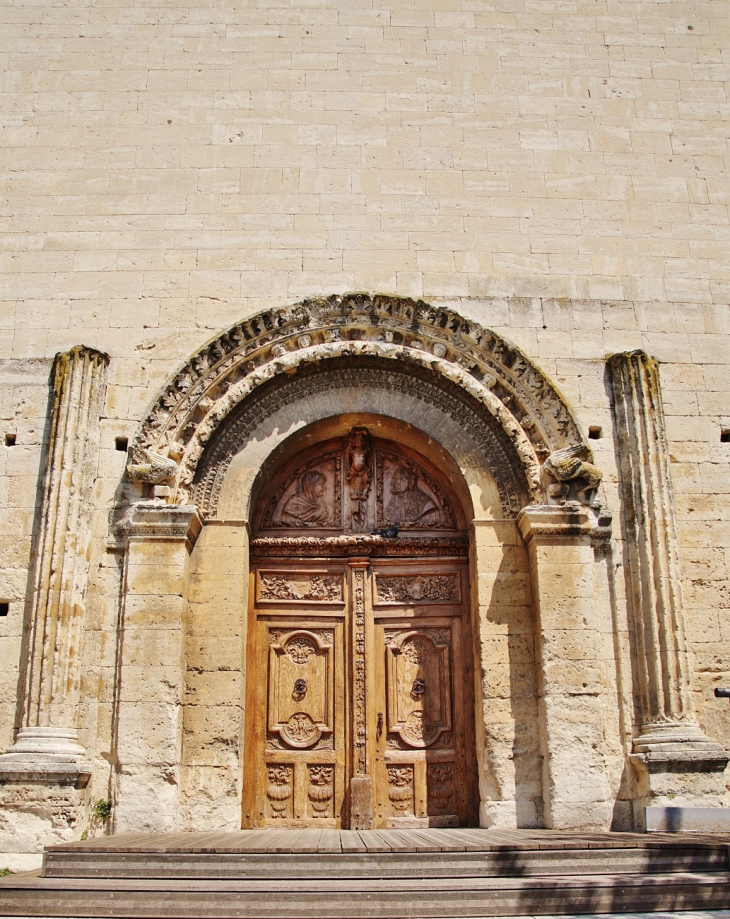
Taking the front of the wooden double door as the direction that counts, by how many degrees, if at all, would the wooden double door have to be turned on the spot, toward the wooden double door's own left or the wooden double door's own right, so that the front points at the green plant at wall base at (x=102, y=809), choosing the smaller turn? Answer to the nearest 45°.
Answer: approximately 90° to the wooden double door's own right

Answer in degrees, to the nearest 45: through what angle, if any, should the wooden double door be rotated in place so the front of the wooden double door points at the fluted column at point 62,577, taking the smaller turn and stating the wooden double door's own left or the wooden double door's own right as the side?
approximately 90° to the wooden double door's own right

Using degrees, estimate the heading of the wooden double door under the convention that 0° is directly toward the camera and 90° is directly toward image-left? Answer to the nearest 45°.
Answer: approximately 0°

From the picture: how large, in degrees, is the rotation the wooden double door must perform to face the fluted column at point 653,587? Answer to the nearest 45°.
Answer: approximately 90° to its left

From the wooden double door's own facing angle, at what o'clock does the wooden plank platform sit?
The wooden plank platform is roughly at 12 o'clock from the wooden double door.

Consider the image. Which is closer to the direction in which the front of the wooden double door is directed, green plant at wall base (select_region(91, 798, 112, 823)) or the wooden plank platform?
the wooden plank platform
